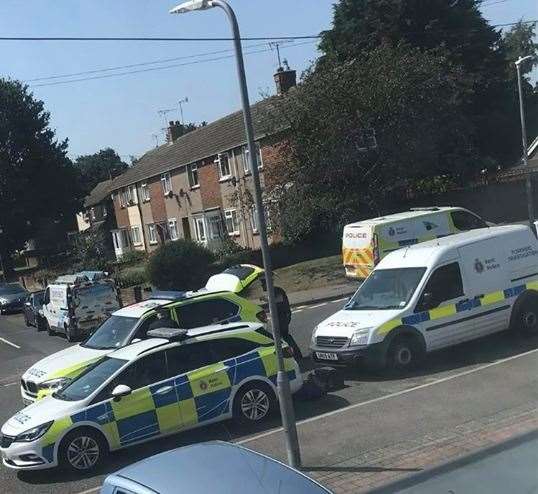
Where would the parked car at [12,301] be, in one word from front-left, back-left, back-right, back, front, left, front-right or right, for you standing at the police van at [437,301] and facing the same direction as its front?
right

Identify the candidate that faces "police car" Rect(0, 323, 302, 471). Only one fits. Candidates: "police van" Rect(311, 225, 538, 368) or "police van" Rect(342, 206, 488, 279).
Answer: "police van" Rect(311, 225, 538, 368)

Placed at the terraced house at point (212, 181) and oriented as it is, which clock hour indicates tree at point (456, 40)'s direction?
The tree is roughly at 8 o'clock from the terraced house.

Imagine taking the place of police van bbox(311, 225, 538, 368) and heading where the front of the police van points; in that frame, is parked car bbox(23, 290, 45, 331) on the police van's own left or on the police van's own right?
on the police van's own right

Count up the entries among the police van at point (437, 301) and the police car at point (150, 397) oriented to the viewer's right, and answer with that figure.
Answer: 0

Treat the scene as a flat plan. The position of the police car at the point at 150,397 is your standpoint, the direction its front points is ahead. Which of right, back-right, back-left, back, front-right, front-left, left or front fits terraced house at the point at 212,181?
back-right

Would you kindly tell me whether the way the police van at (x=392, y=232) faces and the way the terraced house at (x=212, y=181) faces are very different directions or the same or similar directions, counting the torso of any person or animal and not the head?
very different directions

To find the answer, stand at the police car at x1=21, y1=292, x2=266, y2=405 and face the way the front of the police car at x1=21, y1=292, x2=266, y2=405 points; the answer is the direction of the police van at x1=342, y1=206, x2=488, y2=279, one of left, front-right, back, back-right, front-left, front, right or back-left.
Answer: back

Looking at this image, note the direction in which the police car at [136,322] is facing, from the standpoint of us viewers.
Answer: facing the viewer and to the left of the viewer

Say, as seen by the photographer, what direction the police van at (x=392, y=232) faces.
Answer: facing away from the viewer and to the right of the viewer

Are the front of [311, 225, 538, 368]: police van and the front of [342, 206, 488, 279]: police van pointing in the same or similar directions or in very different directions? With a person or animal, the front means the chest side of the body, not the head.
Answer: very different directions

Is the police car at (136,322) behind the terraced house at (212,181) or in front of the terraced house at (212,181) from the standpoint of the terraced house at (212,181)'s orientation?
in front
